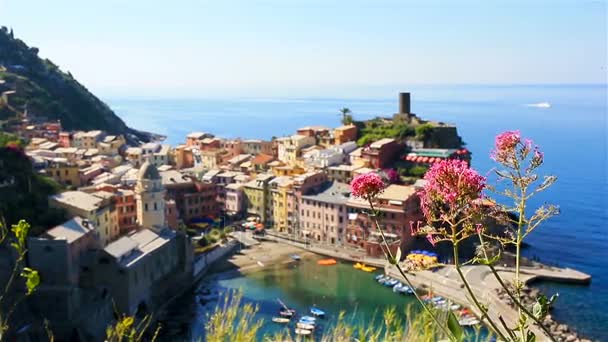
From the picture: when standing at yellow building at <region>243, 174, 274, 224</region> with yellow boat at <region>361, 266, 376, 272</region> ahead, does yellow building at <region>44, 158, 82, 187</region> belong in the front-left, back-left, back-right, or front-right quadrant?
back-right

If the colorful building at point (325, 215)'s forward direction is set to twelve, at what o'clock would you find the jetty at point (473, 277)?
The jetty is roughly at 9 o'clock from the colorful building.

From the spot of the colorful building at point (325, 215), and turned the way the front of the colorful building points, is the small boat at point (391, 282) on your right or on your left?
on your left

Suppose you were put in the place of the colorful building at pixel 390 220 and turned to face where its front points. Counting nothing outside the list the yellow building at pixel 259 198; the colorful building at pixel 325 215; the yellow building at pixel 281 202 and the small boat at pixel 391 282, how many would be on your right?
3

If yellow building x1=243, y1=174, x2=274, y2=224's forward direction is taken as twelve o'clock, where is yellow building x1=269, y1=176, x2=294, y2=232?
yellow building x1=269, y1=176, x2=294, y2=232 is roughly at 9 o'clock from yellow building x1=243, y1=174, x2=274, y2=224.

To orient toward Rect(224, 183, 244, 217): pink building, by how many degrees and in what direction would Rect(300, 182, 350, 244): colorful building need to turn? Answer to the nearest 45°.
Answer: approximately 90° to its right

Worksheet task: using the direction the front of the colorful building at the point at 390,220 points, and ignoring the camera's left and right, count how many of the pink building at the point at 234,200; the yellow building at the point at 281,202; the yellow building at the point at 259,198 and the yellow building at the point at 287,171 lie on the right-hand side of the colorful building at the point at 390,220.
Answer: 4

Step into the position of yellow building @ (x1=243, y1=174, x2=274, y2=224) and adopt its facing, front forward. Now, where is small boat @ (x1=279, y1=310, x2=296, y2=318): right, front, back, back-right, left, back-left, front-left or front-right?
front-left

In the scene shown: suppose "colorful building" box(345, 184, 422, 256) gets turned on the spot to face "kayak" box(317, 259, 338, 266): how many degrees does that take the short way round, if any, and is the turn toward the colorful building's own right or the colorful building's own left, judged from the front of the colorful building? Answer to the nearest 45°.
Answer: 0° — it already faces it

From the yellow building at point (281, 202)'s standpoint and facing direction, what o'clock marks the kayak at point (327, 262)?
The kayak is roughly at 10 o'clock from the yellow building.

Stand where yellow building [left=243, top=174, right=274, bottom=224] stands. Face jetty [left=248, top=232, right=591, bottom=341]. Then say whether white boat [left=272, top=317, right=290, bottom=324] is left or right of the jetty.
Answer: right

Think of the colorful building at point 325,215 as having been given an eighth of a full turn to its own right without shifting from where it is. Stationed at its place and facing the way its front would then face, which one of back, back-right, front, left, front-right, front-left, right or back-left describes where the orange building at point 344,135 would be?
right

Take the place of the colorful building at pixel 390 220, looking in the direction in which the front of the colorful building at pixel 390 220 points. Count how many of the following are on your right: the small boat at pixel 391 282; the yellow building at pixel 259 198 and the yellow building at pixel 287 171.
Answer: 2

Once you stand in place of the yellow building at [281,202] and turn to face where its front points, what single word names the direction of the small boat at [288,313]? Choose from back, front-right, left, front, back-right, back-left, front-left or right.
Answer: front-left

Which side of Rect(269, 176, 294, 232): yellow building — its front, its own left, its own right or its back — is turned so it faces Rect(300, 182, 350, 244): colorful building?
left

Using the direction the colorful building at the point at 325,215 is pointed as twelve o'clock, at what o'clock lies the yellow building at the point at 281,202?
The yellow building is roughly at 3 o'clock from the colorful building.
